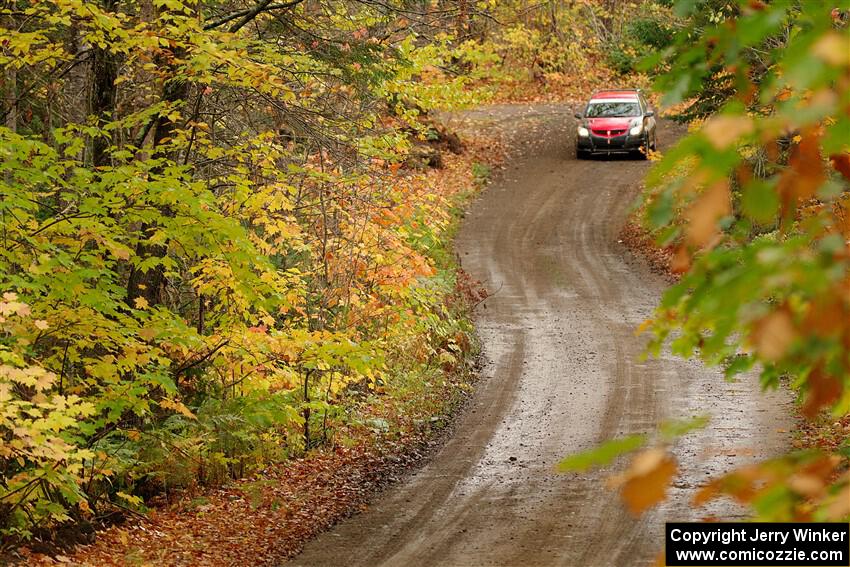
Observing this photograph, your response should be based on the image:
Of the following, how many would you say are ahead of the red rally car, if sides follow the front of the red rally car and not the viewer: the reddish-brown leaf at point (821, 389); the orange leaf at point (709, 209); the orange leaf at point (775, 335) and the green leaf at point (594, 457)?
4

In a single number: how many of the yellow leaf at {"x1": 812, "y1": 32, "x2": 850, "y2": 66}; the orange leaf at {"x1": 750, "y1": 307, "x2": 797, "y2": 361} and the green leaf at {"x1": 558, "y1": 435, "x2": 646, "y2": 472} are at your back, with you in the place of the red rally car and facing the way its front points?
0

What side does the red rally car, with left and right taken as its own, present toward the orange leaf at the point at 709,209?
front

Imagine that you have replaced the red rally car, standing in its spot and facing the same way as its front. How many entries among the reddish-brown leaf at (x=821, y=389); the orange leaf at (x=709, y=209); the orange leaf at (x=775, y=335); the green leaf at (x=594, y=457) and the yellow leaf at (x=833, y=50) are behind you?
0

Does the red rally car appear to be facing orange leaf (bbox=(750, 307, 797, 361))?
yes

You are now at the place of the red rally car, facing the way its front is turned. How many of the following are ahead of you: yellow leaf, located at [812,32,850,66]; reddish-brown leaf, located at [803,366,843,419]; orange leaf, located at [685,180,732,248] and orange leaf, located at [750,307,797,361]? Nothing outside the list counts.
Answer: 4

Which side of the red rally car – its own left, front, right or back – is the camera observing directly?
front

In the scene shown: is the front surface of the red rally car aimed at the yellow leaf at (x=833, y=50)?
yes

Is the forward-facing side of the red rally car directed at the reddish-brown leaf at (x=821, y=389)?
yes
